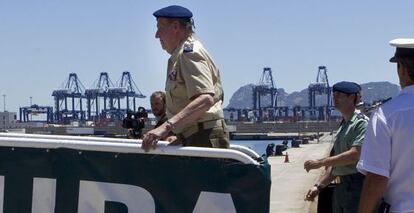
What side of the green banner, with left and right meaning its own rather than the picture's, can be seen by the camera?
front

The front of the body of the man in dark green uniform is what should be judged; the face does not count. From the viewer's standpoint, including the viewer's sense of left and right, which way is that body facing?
facing the viewer and to the left of the viewer

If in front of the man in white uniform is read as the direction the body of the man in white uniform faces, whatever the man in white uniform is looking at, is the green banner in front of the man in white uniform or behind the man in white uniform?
in front

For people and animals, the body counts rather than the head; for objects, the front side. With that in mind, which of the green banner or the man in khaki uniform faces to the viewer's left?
the man in khaki uniform

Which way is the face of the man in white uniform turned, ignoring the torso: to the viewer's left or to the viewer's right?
to the viewer's left

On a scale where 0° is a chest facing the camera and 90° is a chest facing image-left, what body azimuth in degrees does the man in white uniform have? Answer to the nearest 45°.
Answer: approximately 135°

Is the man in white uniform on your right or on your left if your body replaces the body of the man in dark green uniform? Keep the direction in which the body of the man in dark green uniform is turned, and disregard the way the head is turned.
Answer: on your left

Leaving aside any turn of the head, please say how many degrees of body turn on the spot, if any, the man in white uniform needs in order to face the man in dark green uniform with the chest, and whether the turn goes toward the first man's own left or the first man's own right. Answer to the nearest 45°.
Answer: approximately 45° to the first man's own right

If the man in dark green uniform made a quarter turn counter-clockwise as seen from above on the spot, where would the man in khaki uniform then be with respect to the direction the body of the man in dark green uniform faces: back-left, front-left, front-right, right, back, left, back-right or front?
right

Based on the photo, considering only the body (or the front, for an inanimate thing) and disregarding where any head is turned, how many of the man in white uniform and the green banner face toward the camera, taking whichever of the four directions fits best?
1

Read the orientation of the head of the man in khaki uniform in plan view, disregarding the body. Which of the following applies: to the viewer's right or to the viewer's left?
to the viewer's left

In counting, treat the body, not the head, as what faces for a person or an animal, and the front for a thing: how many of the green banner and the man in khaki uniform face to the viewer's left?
1

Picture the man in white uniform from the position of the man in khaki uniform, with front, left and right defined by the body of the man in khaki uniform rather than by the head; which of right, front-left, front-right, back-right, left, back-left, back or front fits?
back-left

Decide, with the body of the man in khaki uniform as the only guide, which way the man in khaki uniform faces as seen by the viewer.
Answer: to the viewer's left

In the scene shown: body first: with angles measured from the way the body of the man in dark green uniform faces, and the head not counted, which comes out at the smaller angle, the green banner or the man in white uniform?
the green banner

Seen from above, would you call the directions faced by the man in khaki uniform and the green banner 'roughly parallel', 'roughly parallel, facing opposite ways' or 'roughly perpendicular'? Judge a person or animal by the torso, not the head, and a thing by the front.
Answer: roughly perpendicular

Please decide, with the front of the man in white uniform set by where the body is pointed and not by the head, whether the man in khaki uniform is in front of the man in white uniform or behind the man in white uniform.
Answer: in front
